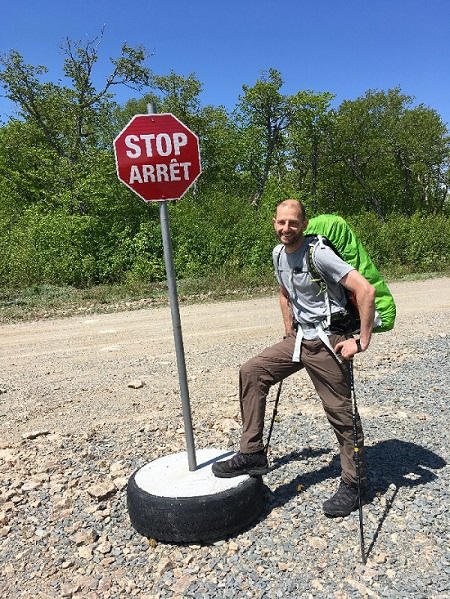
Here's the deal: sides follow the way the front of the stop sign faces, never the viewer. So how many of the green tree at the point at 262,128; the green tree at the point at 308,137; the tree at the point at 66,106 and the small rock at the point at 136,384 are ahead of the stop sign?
0

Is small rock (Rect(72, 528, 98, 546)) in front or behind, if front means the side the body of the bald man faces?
in front

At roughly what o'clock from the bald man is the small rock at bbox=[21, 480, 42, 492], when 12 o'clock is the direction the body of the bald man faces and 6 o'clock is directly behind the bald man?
The small rock is roughly at 2 o'clock from the bald man.

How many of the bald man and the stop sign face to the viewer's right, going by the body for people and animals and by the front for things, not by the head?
0

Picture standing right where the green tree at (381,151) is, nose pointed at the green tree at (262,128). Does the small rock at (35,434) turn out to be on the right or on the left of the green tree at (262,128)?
left

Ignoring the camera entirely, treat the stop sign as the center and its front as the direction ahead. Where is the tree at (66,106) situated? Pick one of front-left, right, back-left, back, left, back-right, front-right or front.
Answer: back

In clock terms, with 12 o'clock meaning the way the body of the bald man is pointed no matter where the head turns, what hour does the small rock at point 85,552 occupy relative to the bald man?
The small rock is roughly at 1 o'clock from the bald man.

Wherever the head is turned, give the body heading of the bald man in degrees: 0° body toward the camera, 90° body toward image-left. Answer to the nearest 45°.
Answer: approximately 45°

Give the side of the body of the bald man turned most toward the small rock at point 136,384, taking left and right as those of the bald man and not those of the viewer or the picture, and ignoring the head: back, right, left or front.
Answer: right

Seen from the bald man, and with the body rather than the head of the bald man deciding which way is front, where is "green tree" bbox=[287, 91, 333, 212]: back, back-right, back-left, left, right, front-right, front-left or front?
back-right

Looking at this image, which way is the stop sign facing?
toward the camera
